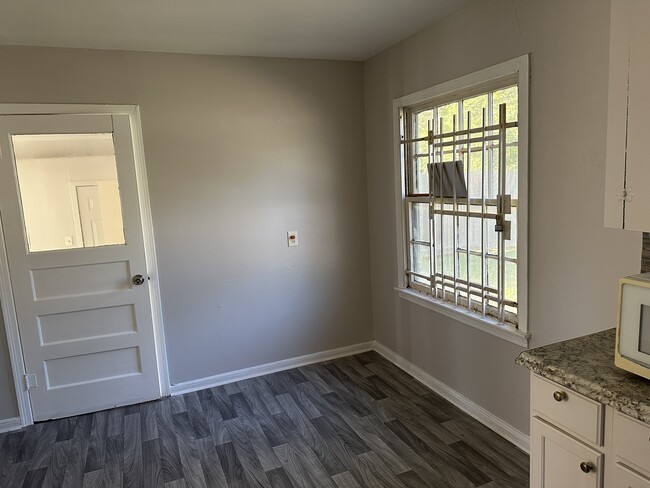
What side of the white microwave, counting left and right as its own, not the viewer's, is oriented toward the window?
right

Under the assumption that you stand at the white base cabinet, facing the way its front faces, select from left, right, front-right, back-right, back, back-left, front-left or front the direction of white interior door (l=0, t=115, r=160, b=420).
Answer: front-right

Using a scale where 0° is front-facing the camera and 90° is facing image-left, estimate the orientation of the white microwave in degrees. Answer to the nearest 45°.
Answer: approximately 45°

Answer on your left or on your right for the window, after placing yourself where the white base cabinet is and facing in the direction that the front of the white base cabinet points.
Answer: on your right

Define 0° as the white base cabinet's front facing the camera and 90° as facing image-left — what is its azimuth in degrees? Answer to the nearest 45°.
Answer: approximately 45°
